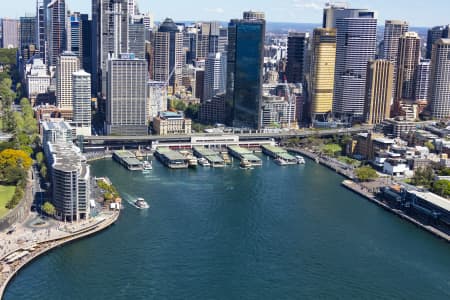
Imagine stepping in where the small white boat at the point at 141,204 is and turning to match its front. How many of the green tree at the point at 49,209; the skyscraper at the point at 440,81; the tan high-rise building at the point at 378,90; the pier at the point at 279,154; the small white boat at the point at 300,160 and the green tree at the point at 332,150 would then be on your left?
5

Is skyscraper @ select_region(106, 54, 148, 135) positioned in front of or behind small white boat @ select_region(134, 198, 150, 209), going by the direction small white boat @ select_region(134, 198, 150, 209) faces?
behind

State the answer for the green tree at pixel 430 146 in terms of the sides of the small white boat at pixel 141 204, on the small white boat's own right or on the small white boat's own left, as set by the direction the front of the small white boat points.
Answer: on the small white boat's own left

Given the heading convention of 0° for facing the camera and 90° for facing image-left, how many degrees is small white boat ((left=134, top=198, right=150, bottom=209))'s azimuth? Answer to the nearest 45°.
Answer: approximately 315°

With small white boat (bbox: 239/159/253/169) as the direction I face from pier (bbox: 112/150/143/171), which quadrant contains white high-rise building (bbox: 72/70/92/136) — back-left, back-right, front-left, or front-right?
back-left

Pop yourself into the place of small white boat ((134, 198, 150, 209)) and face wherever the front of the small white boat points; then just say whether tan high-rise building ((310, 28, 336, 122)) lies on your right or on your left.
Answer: on your left

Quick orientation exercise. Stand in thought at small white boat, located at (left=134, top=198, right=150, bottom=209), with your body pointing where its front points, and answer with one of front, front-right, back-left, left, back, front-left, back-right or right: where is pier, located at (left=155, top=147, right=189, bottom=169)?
back-left

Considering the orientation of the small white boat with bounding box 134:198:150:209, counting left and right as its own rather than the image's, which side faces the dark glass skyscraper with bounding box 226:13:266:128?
left

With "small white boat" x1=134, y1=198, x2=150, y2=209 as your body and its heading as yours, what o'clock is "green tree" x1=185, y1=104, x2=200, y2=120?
The green tree is roughly at 8 o'clock from the small white boat.
